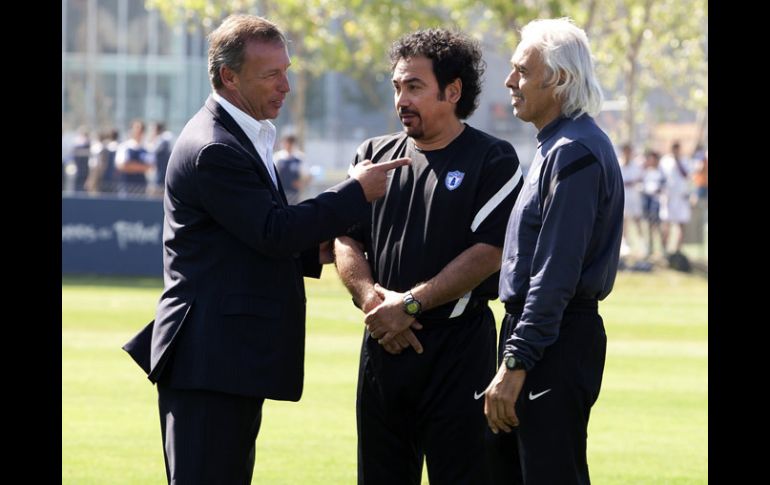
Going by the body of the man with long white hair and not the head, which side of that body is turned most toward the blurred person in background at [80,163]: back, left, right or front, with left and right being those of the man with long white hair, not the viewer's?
right

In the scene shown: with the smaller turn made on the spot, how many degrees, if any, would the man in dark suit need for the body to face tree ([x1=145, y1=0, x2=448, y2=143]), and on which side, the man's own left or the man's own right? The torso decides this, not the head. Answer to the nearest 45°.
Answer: approximately 90° to the man's own left

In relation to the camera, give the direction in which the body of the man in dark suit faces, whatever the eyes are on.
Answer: to the viewer's right

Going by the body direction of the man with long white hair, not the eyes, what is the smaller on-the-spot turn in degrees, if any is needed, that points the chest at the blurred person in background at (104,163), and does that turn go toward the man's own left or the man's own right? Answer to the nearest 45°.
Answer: approximately 90° to the man's own right

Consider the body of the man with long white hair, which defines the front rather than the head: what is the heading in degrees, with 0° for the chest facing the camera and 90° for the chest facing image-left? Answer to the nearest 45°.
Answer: approximately 90°

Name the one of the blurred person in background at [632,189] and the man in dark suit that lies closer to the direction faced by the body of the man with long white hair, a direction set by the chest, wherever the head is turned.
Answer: the man in dark suit

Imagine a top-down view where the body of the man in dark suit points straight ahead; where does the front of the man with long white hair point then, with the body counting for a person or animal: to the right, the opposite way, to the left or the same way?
the opposite way

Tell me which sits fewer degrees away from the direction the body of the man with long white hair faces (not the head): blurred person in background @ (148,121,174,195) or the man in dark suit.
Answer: the man in dark suit

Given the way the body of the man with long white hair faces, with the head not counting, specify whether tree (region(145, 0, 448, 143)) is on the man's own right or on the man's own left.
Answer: on the man's own right

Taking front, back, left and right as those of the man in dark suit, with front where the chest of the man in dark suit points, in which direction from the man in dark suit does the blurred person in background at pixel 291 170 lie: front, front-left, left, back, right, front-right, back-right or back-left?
left

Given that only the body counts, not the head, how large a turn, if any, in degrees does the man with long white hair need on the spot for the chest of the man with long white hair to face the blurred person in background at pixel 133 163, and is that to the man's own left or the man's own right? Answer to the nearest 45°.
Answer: approximately 90° to the man's own right

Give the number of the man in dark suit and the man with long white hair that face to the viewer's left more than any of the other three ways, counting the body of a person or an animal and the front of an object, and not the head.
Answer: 1

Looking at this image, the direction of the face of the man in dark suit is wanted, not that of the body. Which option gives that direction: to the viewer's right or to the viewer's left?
to the viewer's right

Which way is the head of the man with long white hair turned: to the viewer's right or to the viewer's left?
to the viewer's left

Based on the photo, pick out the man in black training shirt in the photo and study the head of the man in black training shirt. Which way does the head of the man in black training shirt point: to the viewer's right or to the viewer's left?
to the viewer's left
